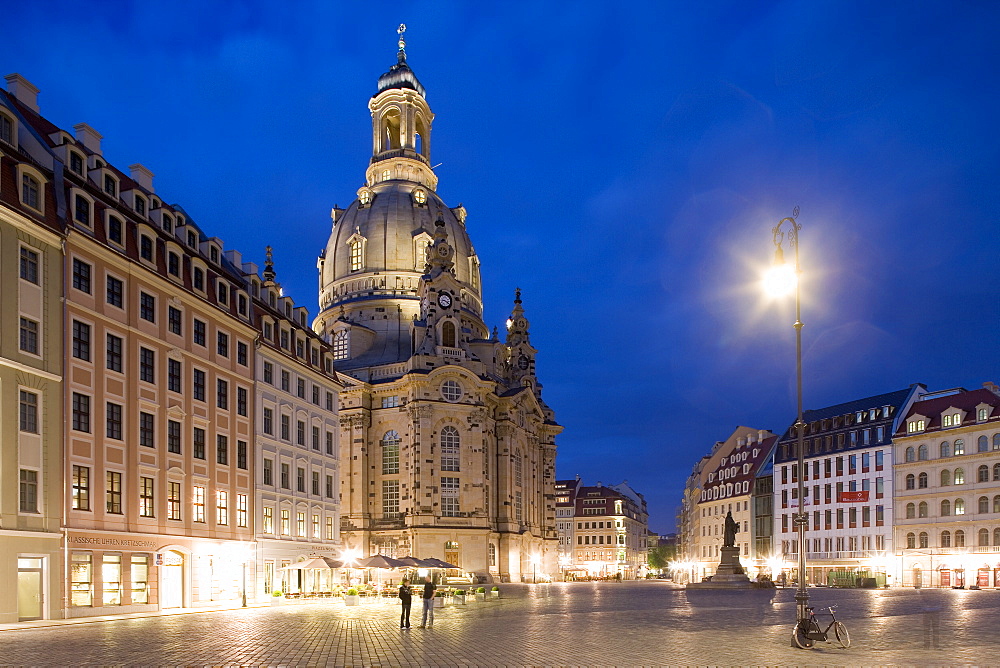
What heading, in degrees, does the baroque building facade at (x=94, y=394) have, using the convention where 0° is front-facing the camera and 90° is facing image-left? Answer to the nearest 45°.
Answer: approximately 315°

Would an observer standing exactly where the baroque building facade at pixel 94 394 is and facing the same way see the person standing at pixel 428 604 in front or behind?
in front

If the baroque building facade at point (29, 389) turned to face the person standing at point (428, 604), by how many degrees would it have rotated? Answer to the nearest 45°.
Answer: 0° — it already faces them

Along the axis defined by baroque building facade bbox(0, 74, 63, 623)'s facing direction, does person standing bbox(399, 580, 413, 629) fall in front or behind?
in front
